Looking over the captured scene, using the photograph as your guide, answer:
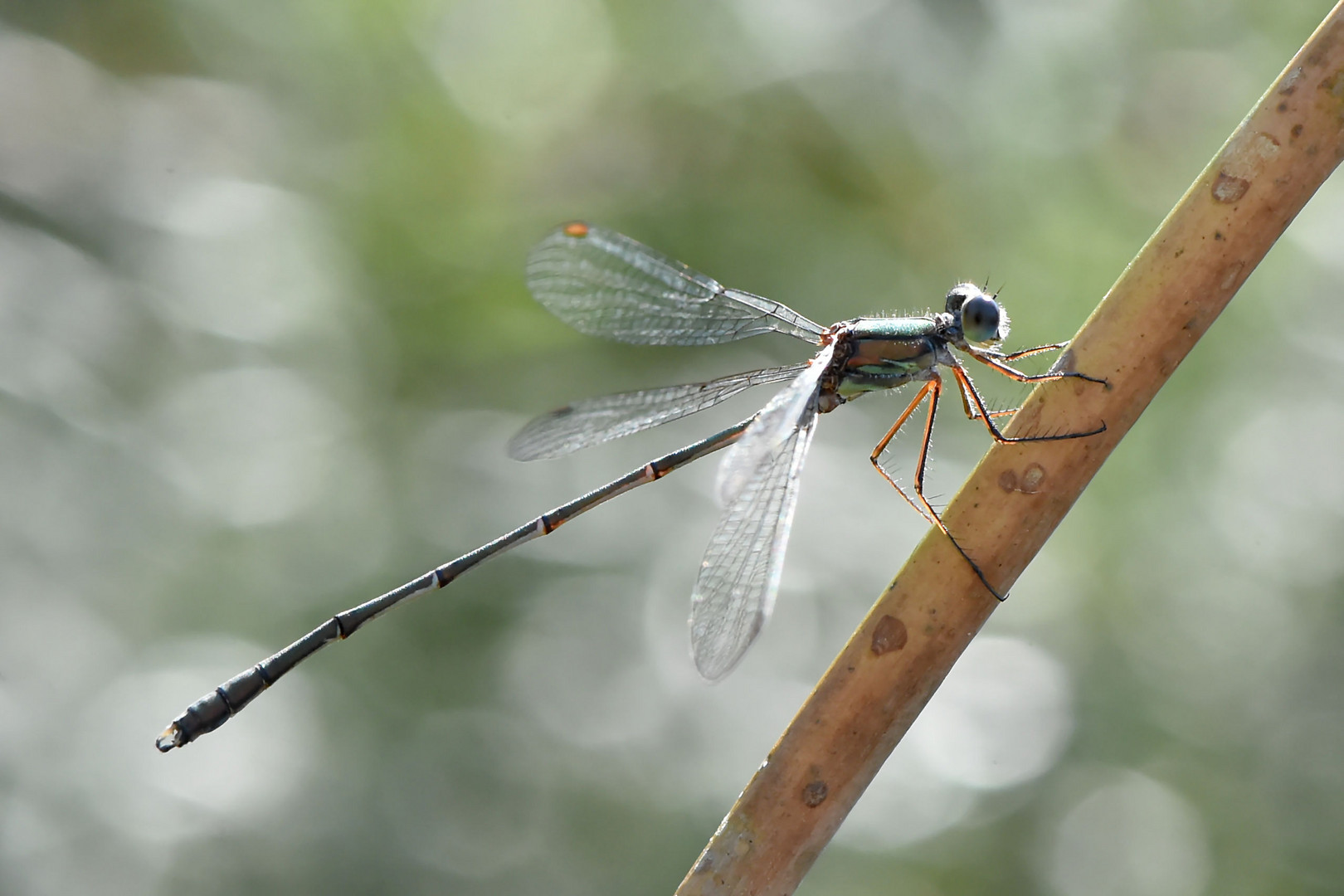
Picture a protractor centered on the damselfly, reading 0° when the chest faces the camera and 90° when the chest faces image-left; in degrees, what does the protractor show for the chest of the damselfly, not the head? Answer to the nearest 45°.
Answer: approximately 270°
